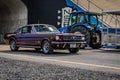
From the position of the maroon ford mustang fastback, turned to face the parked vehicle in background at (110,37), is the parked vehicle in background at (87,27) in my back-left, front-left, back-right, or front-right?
front-left

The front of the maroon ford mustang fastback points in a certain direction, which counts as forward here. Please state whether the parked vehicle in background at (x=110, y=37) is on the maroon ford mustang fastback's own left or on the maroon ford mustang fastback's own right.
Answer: on the maroon ford mustang fastback's own left

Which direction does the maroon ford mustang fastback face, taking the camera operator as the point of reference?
facing the viewer and to the right of the viewer

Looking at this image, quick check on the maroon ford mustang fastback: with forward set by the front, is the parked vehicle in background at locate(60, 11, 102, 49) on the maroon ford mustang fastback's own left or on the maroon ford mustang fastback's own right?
on the maroon ford mustang fastback's own left
